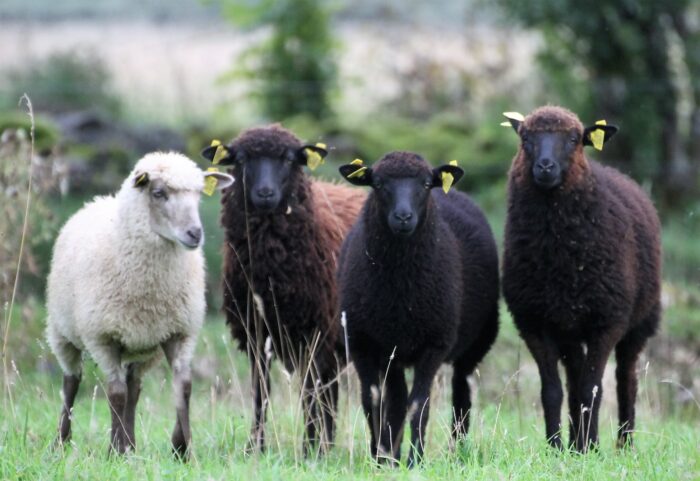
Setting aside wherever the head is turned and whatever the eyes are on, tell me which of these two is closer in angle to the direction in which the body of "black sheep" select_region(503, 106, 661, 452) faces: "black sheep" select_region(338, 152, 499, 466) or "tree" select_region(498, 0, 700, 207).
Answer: the black sheep

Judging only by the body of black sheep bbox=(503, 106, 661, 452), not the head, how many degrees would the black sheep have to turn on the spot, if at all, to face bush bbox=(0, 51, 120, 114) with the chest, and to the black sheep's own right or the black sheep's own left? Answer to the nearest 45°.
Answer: approximately 90° to the black sheep's own right

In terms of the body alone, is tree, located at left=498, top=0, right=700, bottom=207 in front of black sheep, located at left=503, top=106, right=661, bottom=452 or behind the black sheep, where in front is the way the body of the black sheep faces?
behind

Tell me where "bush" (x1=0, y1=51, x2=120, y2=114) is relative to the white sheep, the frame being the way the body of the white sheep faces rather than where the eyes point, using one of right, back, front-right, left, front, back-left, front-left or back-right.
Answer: back-left

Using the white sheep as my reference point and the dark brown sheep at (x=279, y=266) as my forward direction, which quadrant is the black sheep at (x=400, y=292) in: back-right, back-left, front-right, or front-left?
front-right

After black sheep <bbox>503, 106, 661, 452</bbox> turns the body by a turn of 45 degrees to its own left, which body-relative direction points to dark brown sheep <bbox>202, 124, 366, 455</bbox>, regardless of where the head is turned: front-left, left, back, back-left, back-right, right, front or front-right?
right

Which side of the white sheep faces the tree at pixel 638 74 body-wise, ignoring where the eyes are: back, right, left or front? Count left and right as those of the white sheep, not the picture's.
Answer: left

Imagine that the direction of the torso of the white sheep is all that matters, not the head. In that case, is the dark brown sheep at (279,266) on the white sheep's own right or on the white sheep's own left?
on the white sheep's own left

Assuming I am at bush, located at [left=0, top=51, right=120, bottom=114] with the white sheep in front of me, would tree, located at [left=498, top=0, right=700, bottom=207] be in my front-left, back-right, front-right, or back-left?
front-left

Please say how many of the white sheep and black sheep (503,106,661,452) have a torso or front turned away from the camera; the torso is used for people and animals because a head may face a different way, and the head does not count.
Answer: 0

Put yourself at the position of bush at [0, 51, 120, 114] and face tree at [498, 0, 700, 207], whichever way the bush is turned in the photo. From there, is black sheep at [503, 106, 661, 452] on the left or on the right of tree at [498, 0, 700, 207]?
right

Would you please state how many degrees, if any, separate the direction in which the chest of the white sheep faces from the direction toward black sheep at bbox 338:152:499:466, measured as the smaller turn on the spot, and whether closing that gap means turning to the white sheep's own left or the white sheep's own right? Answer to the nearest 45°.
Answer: approximately 45° to the white sheep's own left

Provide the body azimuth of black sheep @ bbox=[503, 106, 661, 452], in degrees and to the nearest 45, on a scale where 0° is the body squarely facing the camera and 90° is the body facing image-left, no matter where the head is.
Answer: approximately 45°
